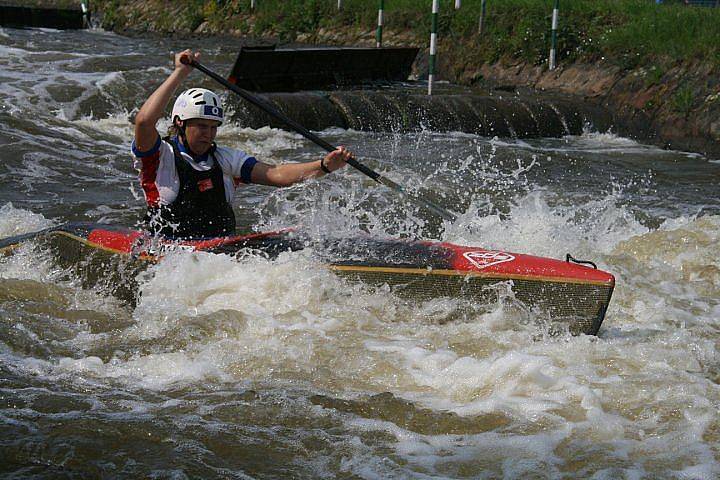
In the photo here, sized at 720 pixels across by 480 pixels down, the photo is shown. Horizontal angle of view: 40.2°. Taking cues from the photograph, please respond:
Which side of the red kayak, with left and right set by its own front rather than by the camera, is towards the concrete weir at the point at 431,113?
left

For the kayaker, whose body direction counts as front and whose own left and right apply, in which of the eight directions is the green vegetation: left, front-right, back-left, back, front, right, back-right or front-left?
left

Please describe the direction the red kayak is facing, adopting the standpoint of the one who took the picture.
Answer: facing to the right of the viewer

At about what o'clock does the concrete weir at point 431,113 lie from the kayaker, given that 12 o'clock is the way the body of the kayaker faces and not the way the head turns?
The concrete weir is roughly at 8 o'clock from the kayaker.

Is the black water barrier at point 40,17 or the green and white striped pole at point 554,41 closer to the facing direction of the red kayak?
the green and white striped pole

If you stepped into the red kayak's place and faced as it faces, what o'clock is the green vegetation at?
The green vegetation is roughly at 10 o'clock from the red kayak.

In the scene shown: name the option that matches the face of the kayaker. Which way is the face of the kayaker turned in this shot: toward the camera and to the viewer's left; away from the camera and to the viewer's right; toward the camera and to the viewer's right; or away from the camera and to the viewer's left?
toward the camera and to the viewer's right

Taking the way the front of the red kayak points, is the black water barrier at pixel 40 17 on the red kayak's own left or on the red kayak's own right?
on the red kayak's own left
